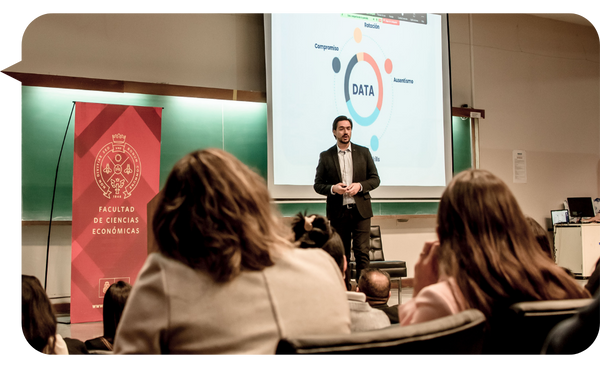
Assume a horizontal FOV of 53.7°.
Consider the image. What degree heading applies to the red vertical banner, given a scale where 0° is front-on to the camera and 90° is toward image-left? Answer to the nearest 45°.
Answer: approximately 0°

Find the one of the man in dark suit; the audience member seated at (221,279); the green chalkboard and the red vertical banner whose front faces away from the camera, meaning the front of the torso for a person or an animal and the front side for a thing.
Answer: the audience member seated

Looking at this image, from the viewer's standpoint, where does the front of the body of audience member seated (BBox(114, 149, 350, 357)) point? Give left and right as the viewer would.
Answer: facing away from the viewer

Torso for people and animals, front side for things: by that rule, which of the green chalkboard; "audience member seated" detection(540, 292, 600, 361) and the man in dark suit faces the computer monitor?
the audience member seated

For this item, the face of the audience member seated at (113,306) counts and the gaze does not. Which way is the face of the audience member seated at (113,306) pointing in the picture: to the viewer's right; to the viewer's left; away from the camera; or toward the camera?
away from the camera

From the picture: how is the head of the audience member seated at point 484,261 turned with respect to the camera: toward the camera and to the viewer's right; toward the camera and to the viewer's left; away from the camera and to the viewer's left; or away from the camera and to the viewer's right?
away from the camera and to the viewer's left

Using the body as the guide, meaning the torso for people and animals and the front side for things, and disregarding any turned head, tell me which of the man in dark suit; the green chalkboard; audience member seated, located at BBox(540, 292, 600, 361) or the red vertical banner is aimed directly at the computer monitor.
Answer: the audience member seated

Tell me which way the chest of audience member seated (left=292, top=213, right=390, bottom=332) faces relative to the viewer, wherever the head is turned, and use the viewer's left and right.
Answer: facing away from the viewer

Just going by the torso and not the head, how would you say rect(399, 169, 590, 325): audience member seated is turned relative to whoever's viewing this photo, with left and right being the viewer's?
facing away from the viewer and to the left of the viewer

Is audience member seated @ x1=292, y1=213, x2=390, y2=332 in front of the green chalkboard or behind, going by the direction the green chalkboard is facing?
in front

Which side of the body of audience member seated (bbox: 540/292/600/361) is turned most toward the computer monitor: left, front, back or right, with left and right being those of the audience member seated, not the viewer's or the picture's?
front

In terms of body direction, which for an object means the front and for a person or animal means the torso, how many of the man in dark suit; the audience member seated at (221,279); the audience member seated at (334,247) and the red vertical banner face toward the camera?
2

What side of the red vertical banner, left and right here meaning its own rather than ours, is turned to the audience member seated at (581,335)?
front

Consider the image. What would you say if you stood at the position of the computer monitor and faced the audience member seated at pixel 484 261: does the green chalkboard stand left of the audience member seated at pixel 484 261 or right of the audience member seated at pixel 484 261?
right

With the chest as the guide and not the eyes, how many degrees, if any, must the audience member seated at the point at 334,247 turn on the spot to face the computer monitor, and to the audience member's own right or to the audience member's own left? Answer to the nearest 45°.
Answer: approximately 45° to the audience member's own right

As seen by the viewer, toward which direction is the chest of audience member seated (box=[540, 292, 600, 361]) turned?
away from the camera
